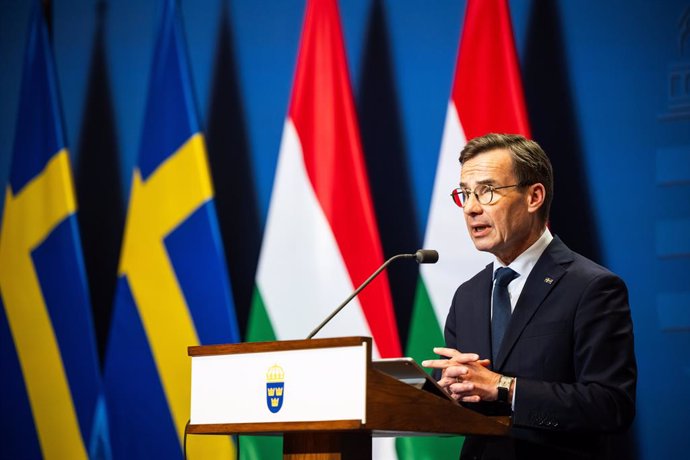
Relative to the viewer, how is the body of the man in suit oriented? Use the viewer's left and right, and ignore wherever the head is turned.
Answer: facing the viewer and to the left of the viewer

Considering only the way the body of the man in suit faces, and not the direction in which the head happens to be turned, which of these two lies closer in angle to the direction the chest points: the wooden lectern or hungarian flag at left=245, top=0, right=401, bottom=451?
the wooden lectern

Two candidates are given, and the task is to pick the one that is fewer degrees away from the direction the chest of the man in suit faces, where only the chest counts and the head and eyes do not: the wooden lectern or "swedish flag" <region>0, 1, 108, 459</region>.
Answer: the wooden lectern

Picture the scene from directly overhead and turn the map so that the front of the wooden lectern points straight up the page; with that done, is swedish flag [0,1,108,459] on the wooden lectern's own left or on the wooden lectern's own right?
on the wooden lectern's own right

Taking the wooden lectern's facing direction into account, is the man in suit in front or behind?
behind

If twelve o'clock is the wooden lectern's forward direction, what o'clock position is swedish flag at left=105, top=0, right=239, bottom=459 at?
The swedish flag is roughly at 4 o'clock from the wooden lectern.

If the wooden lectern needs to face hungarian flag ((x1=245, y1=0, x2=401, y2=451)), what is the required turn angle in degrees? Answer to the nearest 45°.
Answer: approximately 135° to its right

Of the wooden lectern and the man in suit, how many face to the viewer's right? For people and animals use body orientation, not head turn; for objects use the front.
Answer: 0

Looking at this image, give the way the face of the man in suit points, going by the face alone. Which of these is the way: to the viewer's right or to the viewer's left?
to the viewer's left

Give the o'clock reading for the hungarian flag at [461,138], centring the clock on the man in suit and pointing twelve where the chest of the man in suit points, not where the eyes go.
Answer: The hungarian flag is roughly at 4 o'clock from the man in suit.

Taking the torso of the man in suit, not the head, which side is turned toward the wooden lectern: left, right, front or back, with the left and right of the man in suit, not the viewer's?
front

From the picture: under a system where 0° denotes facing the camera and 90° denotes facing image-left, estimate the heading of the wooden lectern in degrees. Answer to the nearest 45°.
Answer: approximately 45°

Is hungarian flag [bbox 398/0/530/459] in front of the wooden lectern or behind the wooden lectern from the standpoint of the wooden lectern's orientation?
behind

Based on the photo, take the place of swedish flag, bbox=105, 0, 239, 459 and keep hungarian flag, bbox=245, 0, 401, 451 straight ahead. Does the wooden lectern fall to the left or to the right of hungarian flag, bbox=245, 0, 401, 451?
right
